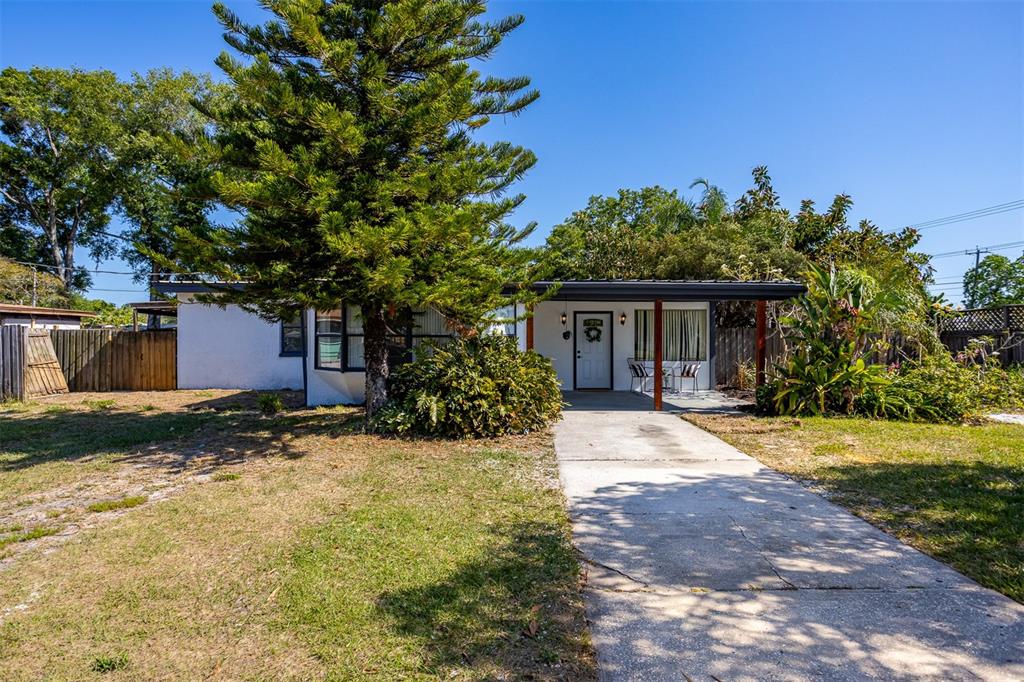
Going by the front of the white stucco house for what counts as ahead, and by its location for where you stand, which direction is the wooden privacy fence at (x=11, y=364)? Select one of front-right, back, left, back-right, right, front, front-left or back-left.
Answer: right

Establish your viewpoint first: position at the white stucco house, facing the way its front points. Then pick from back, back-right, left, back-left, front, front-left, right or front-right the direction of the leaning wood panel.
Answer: right

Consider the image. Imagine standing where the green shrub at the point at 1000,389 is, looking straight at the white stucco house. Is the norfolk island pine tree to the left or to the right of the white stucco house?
left

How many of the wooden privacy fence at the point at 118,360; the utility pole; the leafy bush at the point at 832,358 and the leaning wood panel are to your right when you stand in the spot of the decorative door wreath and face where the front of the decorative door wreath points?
2

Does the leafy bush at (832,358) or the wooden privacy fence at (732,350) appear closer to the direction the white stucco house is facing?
the leafy bush

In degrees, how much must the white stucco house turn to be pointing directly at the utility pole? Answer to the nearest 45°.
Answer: approximately 135° to its left

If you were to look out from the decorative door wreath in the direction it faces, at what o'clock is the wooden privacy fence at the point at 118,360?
The wooden privacy fence is roughly at 3 o'clock from the decorative door wreath.

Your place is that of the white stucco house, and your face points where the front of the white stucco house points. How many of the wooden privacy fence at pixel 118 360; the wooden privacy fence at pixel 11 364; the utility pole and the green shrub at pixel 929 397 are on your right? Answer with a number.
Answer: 2

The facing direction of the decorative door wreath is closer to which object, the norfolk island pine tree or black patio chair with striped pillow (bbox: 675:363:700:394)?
the norfolk island pine tree

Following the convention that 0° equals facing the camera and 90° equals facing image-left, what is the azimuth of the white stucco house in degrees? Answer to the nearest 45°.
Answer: approximately 0°

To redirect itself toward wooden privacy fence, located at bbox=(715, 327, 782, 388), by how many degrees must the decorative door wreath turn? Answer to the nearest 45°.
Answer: approximately 90° to its left
